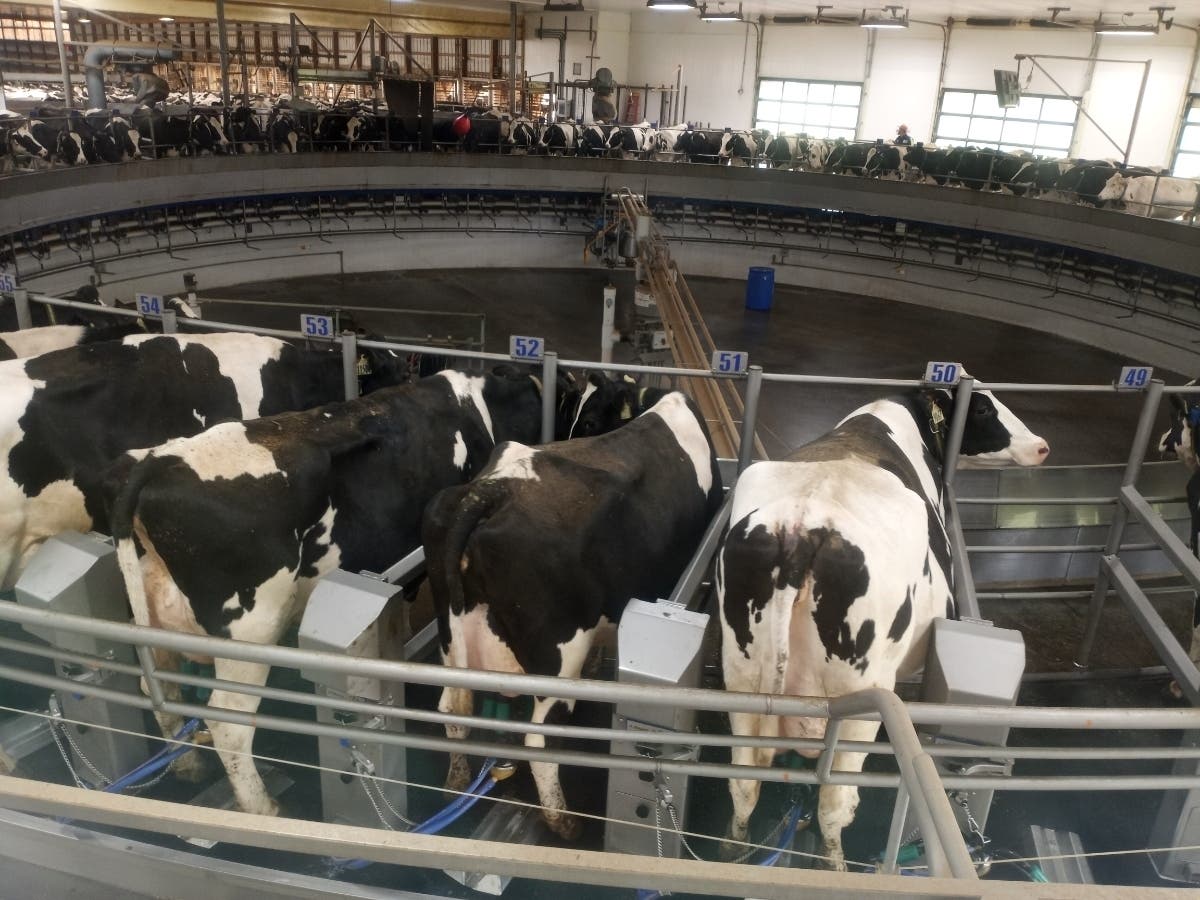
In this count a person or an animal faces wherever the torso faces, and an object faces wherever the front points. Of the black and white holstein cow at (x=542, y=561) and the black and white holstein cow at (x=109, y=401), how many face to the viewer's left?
0

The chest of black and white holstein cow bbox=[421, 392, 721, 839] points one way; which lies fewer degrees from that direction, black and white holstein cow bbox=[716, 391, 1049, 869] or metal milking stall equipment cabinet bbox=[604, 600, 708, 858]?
the black and white holstein cow

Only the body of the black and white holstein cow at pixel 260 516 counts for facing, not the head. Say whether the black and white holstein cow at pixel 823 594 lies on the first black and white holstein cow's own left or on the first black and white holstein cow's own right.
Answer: on the first black and white holstein cow's own right

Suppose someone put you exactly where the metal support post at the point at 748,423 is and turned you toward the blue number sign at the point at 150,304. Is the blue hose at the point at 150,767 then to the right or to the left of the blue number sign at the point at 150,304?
left

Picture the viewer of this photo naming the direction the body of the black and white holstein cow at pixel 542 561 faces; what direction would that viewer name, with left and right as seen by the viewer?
facing away from the viewer and to the right of the viewer

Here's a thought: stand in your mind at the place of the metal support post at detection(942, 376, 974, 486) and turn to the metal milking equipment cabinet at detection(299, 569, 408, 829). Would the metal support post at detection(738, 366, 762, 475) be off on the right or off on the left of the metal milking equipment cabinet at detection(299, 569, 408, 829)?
right

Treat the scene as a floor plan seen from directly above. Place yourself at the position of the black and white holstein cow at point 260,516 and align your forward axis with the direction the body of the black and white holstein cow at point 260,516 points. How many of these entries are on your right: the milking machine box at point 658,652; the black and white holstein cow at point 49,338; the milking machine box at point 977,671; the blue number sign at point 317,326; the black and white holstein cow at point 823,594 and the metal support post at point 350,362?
3

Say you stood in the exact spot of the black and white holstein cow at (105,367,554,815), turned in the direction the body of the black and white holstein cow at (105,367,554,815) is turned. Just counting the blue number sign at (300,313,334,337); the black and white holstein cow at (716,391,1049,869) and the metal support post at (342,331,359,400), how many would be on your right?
1

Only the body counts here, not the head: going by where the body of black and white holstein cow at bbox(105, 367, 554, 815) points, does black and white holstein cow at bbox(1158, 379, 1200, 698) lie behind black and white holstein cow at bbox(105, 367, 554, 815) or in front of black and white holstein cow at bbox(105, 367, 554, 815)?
in front

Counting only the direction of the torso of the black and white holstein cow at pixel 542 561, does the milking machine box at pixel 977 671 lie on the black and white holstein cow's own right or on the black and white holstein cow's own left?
on the black and white holstein cow's own right

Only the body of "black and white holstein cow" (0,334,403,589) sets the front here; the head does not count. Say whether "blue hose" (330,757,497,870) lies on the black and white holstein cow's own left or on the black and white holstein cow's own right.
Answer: on the black and white holstein cow's own right

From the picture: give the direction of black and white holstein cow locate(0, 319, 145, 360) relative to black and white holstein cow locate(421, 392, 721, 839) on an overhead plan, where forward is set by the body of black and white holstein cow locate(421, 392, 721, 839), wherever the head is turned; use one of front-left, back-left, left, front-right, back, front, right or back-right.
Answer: left

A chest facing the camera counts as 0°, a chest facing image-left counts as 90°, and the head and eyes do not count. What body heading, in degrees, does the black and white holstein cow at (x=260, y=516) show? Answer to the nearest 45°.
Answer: approximately 225°

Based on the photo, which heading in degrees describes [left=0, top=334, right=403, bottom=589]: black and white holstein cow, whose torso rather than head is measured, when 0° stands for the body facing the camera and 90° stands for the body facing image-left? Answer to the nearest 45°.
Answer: approximately 225°
